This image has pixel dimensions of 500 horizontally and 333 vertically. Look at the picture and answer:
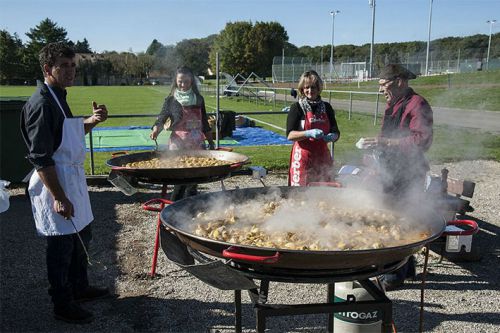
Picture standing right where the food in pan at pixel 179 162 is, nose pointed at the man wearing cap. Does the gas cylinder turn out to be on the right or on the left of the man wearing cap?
right

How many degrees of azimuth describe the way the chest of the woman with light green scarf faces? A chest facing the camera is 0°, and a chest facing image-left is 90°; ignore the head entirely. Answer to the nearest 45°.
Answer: approximately 0°

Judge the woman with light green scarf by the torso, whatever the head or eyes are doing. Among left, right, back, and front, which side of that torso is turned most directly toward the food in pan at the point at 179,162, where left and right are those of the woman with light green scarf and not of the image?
front

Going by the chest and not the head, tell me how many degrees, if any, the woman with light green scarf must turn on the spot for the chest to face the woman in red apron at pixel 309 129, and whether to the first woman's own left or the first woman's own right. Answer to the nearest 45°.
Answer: approximately 45° to the first woman's own left

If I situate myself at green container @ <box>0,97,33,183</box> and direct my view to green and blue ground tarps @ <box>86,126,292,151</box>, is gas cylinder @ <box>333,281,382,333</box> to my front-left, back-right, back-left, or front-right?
back-right

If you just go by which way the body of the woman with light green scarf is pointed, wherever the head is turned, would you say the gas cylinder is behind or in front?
in front

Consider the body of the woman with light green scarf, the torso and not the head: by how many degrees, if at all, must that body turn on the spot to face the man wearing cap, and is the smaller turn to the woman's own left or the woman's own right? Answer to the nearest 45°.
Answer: approximately 45° to the woman's own left

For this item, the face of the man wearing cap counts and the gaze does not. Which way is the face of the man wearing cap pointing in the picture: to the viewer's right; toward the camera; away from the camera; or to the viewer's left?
to the viewer's left
